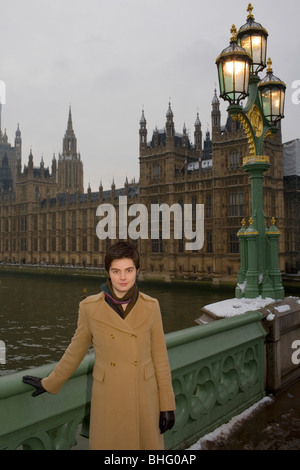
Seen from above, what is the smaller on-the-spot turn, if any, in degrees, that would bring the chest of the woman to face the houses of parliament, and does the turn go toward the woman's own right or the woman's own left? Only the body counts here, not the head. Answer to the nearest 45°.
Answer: approximately 180°

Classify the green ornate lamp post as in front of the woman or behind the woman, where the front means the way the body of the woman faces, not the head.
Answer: behind

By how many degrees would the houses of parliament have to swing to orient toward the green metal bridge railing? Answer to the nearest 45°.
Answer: approximately 45° to its left

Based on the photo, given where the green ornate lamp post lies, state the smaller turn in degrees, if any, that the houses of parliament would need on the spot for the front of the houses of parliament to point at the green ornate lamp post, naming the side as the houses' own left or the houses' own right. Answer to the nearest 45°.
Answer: approximately 45° to the houses' own left

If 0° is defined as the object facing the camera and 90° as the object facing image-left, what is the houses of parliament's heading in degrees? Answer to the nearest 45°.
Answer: approximately 45°

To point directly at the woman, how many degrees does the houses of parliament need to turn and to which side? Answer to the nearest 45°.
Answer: approximately 45° to its left

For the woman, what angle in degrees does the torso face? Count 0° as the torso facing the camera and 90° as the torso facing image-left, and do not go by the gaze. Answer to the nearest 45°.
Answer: approximately 0°
